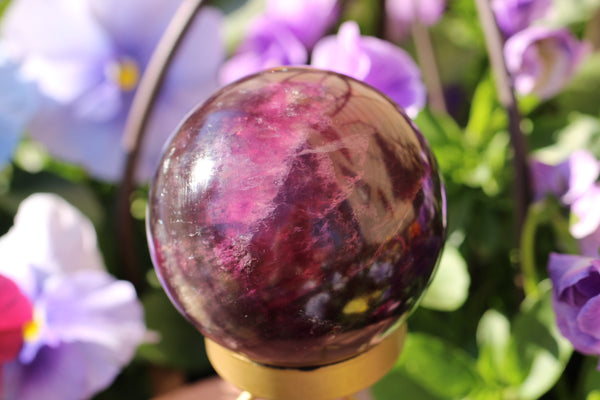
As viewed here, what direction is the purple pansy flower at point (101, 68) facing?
toward the camera
